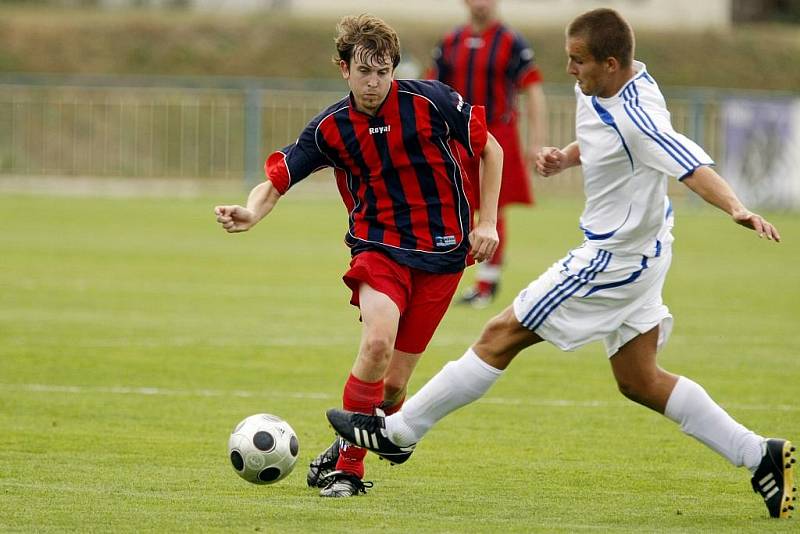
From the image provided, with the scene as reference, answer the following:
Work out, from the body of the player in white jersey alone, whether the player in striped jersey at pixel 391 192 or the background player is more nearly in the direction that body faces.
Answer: the player in striped jersey

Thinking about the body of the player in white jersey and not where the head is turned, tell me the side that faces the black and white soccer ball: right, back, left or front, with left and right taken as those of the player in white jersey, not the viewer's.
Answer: front

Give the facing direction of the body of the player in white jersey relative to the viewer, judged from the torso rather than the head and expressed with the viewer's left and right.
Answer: facing to the left of the viewer

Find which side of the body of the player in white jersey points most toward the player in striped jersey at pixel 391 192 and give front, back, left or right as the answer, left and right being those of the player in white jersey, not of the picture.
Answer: front

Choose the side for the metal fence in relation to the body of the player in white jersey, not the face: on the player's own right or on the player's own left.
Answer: on the player's own right

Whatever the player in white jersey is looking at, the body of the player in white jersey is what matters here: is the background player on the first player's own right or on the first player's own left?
on the first player's own right

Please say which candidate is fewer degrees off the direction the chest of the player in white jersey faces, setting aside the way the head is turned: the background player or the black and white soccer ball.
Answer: the black and white soccer ball

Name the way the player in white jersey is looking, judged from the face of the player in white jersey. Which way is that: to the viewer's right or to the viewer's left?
to the viewer's left

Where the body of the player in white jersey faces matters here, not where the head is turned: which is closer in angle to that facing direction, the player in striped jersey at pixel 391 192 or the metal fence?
the player in striped jersey
